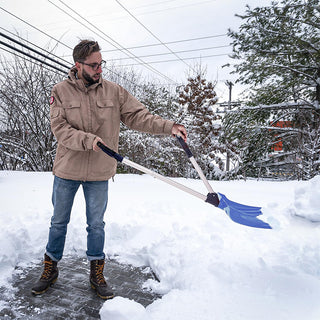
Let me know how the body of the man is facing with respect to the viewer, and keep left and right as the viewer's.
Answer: facing the viewer

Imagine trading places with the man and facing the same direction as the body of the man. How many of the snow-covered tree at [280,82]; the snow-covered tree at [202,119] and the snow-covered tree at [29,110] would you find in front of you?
0

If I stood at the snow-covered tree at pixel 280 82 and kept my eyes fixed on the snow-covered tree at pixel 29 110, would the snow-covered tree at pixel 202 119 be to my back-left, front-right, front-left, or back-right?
front-right

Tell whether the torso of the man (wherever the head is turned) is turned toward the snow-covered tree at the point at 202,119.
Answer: no

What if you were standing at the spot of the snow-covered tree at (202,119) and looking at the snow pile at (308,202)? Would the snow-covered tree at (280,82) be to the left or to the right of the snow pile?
left

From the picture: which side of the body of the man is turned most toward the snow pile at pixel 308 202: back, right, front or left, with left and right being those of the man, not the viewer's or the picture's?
left

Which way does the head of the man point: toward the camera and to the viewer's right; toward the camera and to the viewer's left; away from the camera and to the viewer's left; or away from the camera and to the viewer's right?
toward the camera and to the viewer's right

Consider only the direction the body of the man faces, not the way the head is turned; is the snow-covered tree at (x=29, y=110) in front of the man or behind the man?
behind

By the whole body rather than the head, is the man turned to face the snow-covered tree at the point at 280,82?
no
